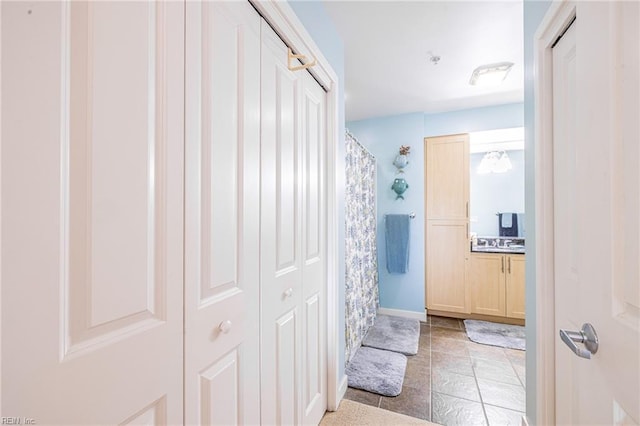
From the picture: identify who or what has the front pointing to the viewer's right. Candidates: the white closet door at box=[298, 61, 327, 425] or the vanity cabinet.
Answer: the white closet door

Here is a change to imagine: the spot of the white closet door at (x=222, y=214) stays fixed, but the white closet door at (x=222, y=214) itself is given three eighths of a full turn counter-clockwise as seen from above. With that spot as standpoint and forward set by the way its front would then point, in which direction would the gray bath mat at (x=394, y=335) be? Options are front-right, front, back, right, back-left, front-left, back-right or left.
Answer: front-right

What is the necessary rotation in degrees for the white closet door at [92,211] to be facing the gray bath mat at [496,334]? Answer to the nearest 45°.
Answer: approximately 45° to its left

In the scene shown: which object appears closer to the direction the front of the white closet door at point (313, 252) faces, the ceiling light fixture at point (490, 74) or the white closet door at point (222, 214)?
the ceiling light fixture

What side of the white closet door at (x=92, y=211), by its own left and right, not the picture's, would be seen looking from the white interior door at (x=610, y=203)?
front

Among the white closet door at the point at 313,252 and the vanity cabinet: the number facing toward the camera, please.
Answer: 1

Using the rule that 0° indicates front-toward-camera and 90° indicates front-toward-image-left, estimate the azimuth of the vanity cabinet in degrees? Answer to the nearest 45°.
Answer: approximately 0°

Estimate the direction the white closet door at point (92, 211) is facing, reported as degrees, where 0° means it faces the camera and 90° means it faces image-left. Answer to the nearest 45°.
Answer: approximately 315°

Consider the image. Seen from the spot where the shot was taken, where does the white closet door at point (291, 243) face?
facing the viewer and to the right of the viewer

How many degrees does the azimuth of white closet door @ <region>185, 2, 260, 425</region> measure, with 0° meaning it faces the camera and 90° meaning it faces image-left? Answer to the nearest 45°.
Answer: approximately 315°

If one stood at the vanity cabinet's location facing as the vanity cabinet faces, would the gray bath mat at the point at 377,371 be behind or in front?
in front

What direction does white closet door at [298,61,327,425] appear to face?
to the viewer's right

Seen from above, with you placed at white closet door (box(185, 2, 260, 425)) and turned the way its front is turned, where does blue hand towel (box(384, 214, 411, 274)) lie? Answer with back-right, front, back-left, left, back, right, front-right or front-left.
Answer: left
